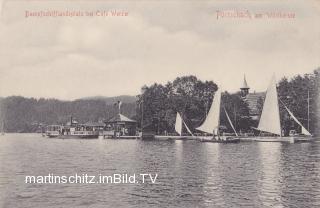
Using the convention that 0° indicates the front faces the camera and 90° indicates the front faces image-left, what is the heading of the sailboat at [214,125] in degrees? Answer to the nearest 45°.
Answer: approximately 270°
